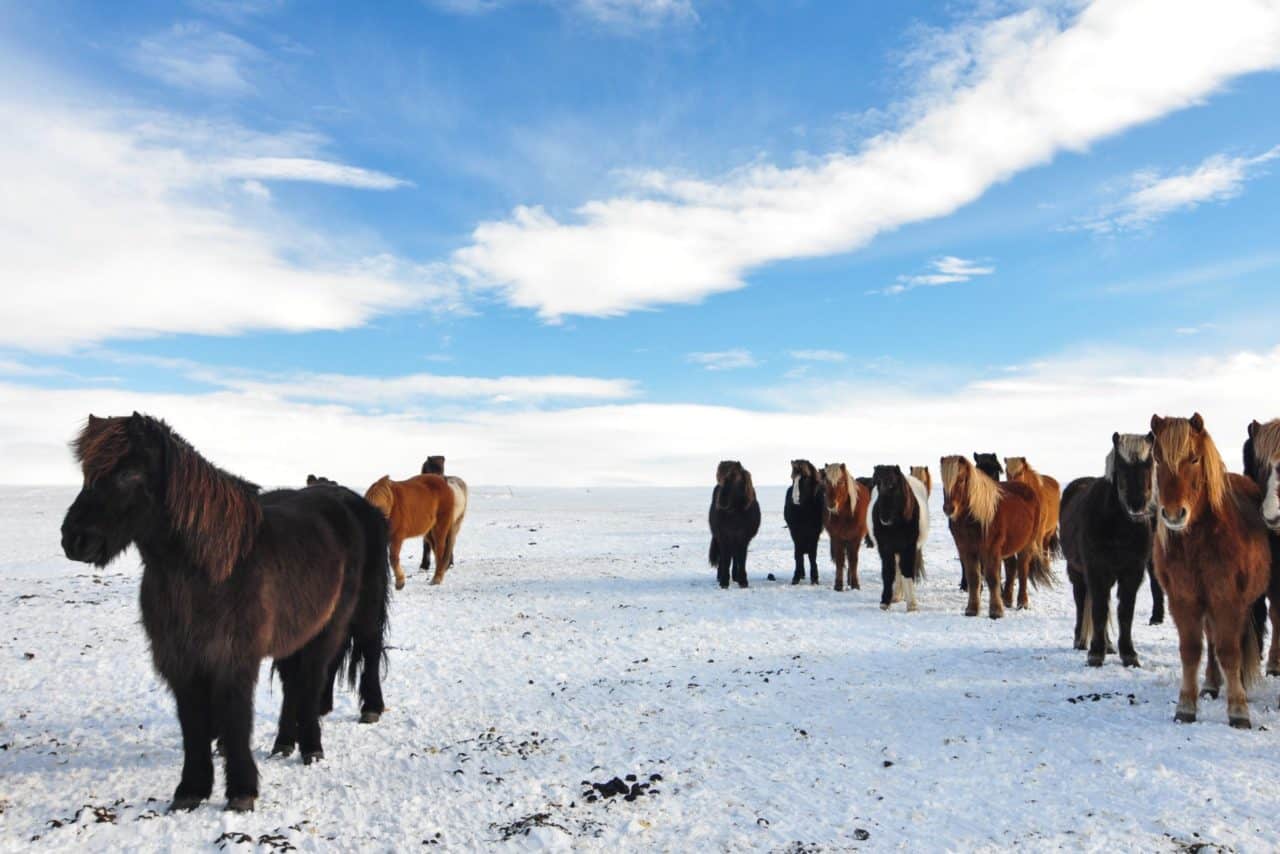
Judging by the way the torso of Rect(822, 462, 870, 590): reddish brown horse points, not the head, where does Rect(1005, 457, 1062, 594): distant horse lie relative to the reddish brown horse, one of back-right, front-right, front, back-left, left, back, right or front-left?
left

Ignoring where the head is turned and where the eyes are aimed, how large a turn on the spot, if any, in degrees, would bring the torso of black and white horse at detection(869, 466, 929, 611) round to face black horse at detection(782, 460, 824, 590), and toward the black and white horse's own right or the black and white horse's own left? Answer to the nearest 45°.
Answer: approximately 135° to the black and white horse's own right

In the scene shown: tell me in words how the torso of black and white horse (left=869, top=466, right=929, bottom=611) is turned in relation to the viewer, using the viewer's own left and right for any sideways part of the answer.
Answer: facing the viewer

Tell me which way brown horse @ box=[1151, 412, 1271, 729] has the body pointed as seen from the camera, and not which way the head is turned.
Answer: toward the camera

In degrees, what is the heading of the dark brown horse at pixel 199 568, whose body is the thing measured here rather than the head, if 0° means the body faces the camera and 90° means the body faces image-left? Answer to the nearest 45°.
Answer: approximately 45°

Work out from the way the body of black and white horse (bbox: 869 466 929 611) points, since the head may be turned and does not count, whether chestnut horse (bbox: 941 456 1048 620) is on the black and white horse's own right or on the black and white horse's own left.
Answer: on the black and white horse's own left

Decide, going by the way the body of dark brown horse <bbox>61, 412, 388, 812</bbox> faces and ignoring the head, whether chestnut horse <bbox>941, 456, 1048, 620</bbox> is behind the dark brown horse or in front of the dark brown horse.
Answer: behind

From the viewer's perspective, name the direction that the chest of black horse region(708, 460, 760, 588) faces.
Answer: toward the camera

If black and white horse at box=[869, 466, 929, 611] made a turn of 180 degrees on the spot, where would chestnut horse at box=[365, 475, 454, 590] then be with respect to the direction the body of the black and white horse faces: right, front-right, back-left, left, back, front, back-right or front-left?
left

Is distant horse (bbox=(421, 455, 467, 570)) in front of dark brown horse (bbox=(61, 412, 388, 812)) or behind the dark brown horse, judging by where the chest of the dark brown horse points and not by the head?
behind

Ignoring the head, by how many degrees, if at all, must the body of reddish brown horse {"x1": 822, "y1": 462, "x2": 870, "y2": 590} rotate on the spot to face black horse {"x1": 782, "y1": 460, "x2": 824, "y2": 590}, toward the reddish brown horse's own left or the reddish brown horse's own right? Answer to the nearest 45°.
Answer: approximately 135° to the reddish brown horse's own right

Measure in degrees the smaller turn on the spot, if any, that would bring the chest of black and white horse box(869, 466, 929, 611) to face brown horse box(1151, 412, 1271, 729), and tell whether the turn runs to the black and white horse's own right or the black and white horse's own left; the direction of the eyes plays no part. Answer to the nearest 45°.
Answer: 0° — it already faces it

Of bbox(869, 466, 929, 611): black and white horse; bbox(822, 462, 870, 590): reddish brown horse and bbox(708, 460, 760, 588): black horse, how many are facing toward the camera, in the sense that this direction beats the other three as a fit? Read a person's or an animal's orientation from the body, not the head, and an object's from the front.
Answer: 3

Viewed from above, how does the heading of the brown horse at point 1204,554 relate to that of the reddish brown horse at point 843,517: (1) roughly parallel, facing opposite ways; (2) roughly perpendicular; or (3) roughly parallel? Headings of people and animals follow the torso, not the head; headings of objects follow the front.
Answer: roughly parallel
